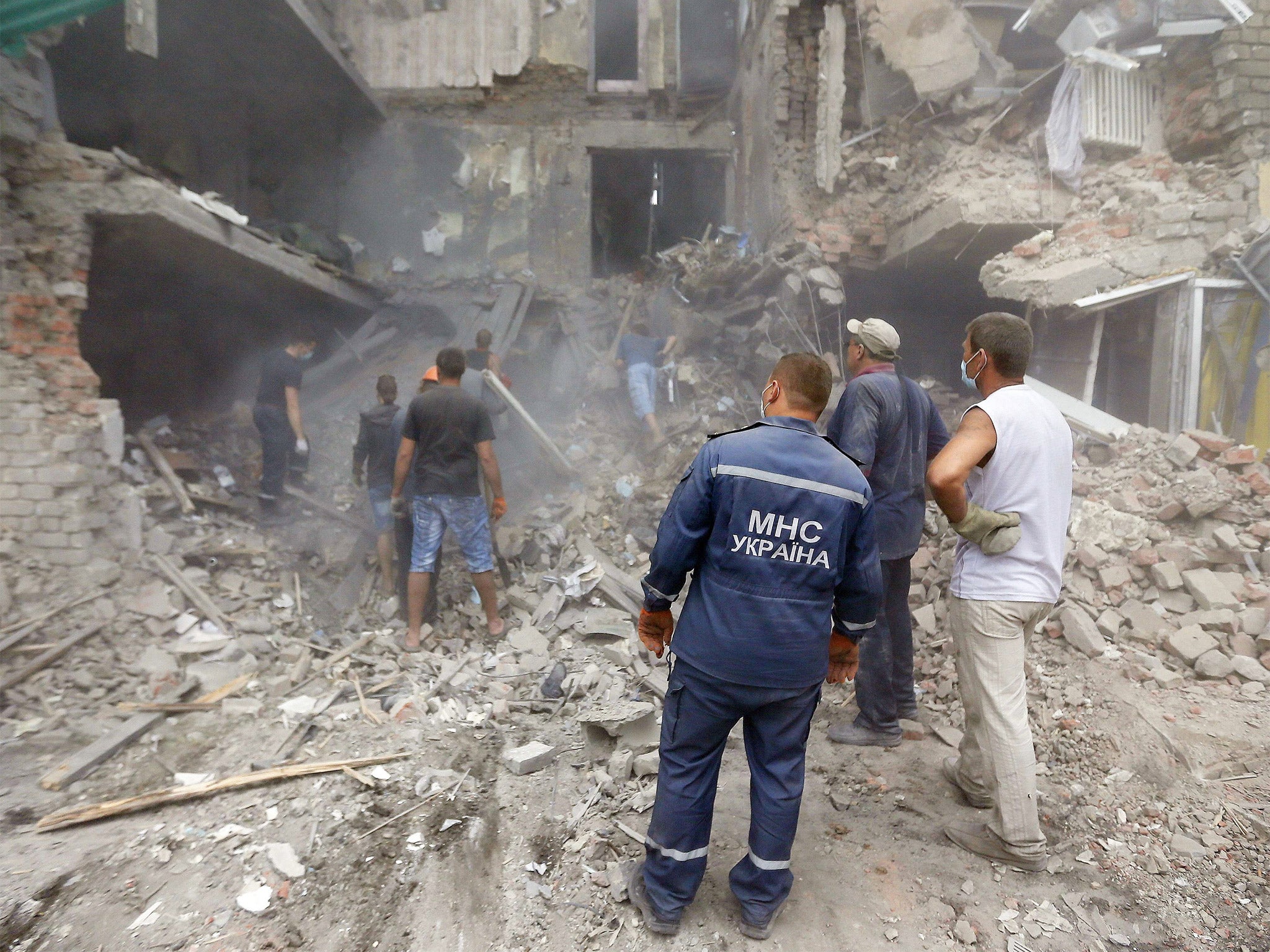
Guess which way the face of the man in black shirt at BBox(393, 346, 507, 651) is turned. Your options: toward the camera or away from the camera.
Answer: away from the camera

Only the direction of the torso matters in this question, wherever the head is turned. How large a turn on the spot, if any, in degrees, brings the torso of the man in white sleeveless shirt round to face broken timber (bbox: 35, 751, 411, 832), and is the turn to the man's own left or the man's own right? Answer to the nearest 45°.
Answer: approximately 45° to the man's own left

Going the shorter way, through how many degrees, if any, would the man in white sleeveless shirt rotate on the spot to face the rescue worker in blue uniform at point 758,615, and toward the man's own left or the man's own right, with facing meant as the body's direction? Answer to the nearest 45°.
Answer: approximately 90° to the man's own left

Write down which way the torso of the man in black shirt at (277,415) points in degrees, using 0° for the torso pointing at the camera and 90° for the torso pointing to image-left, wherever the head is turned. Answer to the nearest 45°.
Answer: approximately 270°

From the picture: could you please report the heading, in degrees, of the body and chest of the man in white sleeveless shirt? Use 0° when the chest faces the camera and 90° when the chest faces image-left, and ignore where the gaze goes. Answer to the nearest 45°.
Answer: approximately 135°

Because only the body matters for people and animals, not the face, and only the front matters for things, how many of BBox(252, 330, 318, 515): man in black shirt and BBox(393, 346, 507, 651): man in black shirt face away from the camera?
1

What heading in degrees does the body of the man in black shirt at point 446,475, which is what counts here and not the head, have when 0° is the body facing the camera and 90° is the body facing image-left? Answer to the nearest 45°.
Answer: approximately 180°
